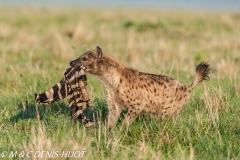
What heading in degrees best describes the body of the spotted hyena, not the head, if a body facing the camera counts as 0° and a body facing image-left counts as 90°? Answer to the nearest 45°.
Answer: approximately 90°
